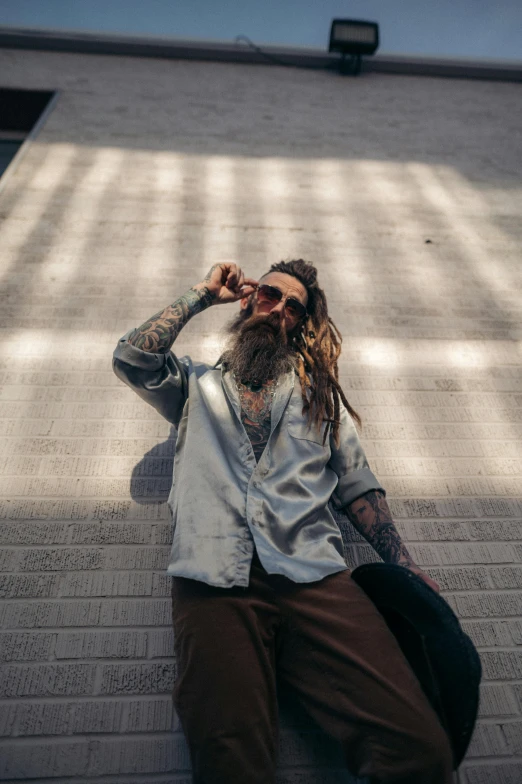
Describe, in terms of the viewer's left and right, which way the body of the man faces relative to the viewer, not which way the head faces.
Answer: facing the viewer
